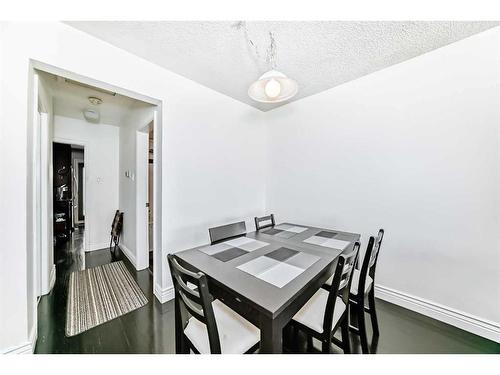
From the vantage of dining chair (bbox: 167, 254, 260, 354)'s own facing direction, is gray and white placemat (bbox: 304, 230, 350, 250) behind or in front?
in front

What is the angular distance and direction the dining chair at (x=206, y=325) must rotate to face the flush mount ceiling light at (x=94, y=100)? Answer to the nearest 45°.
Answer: approximately 90° to its left

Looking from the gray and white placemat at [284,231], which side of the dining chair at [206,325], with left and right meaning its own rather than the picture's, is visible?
front

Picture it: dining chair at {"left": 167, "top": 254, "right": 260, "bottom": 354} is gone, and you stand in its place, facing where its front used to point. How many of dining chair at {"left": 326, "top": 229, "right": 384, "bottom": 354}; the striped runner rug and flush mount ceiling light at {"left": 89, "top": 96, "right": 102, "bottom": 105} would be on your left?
2

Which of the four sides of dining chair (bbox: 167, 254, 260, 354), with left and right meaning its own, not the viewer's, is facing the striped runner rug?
left

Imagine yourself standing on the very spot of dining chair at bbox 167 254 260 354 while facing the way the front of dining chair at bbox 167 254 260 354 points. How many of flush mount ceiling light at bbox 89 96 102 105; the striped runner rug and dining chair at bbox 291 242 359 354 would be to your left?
2

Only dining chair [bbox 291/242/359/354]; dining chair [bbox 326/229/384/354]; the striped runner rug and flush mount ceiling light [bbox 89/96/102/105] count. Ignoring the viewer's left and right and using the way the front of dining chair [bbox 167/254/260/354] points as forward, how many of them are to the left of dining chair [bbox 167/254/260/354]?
2

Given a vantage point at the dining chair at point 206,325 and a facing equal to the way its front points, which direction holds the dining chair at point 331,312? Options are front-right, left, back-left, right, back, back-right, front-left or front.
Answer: front-right

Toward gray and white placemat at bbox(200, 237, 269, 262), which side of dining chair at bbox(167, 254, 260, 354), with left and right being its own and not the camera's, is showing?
front

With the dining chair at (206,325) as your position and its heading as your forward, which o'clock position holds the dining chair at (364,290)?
the dining chair at (364,290) is roughly at 1 o'clock from the dining chair at (206,325).

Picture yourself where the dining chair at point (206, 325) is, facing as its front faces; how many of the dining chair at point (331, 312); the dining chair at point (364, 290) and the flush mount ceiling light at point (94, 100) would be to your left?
1

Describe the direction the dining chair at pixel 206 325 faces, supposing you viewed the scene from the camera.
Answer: facing away from the viewer and to the right of the viewer
